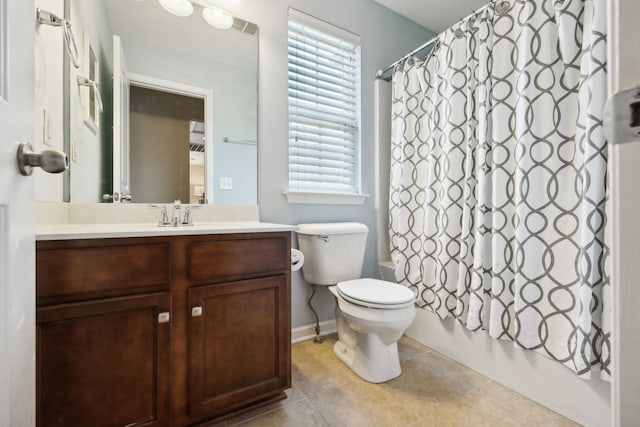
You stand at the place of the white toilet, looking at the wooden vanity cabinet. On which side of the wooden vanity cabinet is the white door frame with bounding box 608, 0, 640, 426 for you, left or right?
left

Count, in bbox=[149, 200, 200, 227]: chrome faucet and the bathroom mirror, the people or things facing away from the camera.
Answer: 0

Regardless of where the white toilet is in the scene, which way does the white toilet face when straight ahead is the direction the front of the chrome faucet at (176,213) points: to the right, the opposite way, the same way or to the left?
the same way

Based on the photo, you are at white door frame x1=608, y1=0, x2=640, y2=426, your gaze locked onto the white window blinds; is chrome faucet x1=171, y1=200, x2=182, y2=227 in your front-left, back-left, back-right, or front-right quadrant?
front-left

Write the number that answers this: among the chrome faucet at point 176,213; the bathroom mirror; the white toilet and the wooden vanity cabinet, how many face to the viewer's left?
0

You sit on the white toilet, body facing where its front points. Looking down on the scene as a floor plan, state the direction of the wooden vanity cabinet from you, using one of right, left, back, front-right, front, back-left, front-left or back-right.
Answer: right

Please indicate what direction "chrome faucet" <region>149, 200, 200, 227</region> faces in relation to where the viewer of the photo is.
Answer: facing the viewer

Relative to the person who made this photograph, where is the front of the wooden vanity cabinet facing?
facing the viewer and to the right of the viewer
